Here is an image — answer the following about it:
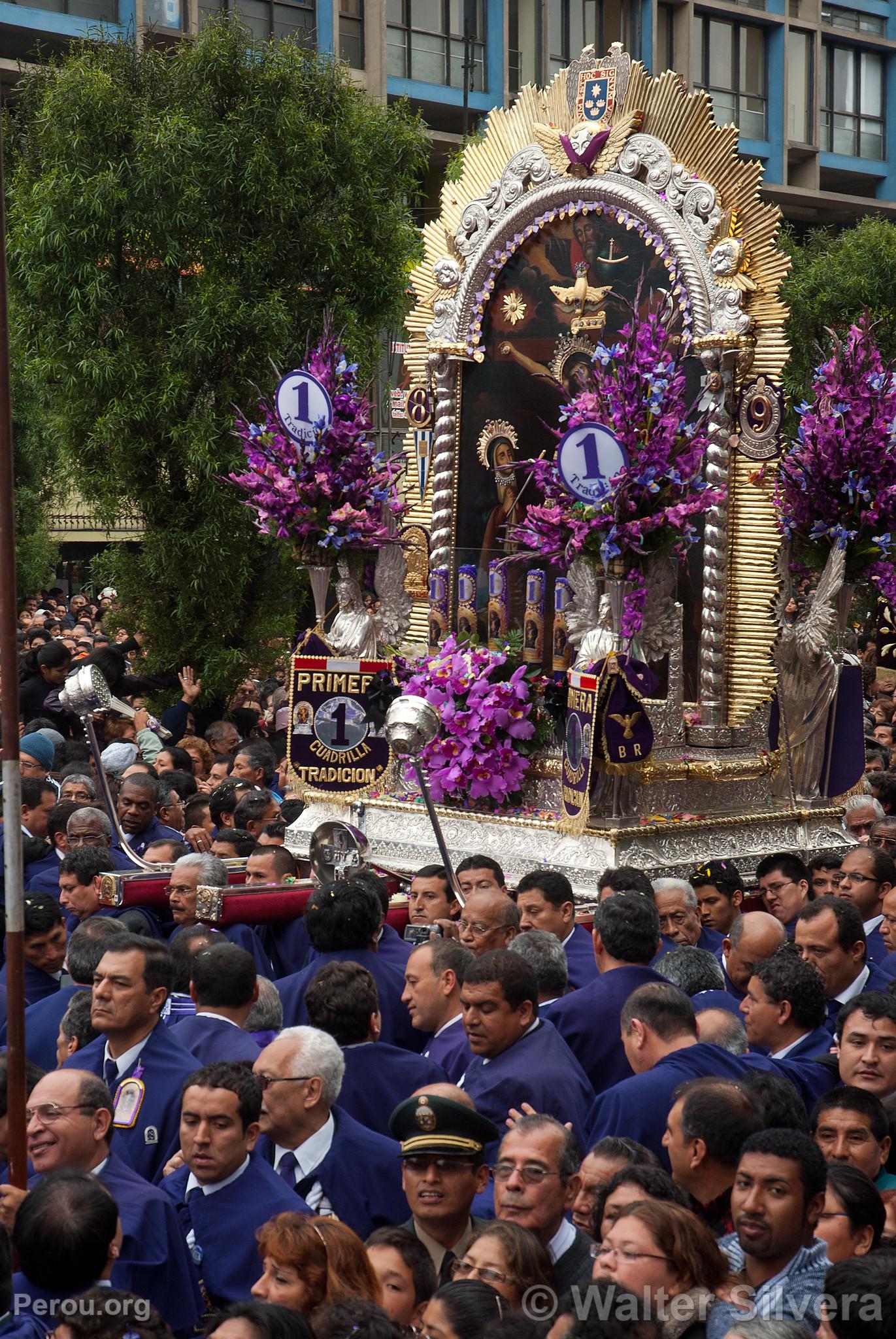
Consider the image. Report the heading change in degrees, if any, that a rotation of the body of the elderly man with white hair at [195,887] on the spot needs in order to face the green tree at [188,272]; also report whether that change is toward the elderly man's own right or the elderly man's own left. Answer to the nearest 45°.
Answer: approximately 135° to the elderly man's own right

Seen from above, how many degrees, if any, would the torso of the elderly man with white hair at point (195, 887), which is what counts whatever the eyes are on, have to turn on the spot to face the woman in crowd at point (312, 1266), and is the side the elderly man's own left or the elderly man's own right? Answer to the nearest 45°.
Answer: approximately 45° to the elderly man's own left

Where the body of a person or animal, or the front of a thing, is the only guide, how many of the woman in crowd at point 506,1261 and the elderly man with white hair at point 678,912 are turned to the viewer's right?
0

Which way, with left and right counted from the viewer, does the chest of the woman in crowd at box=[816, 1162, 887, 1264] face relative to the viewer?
facing to the left of the viewer

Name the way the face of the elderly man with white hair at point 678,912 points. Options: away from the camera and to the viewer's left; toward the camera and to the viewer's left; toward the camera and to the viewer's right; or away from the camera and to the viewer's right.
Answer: toward the camera and to the viewer's left

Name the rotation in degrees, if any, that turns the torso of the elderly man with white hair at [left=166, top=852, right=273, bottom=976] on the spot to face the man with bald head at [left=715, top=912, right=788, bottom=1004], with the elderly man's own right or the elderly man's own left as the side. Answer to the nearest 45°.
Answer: approximately 90° to the elderly man's own left

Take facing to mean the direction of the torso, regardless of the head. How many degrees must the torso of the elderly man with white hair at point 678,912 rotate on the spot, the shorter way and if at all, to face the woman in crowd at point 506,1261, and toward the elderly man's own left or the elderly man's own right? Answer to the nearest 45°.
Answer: approximately 45° to the elderly man's own left

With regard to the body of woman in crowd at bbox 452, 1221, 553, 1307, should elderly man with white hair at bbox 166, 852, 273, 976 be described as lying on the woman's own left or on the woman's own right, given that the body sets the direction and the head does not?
on the woman's own right

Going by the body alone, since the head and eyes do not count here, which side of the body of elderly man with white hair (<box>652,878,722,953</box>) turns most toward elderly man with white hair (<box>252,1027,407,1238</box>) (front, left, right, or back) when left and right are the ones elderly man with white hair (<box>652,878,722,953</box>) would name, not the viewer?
front

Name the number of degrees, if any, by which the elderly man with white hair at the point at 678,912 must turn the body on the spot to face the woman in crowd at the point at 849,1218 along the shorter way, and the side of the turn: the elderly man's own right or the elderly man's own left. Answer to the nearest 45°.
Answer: approximately 45° to the elderly man's own left

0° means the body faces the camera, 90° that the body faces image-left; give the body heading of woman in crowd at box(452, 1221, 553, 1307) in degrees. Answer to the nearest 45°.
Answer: approximately 45°

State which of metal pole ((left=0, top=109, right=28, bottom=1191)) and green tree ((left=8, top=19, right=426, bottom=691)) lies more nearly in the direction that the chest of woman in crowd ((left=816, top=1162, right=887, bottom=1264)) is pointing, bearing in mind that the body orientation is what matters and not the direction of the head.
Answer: the metal pole
